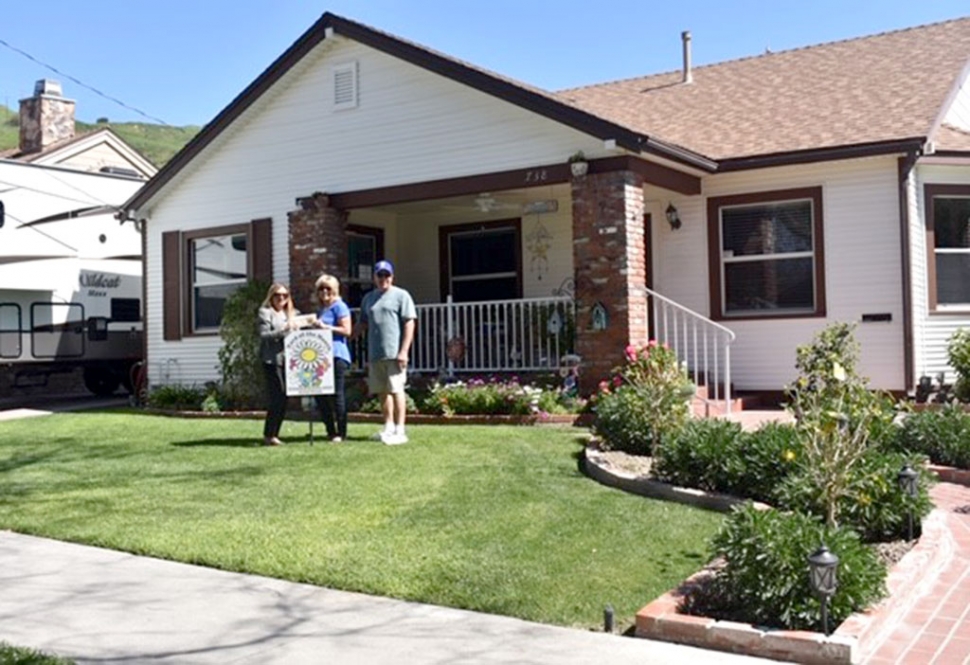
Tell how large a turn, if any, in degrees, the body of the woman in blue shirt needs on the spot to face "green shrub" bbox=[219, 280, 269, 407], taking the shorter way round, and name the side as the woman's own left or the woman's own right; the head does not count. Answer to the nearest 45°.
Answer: approximately 135° to the woman's own right

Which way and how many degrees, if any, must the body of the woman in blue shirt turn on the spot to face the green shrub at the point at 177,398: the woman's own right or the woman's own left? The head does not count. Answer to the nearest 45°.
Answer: approximately 90° to the woman's own right

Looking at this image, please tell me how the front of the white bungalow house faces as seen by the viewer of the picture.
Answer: facing the viewer and to the left of the viewer

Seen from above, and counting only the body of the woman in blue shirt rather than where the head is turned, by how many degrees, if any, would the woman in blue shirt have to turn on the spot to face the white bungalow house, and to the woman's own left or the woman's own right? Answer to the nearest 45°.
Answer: approximately 180°

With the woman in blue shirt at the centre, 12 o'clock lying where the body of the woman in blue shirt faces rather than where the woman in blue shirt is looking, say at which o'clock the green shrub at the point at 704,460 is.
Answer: The green shrub is roughly at 9 o'clock from the woman in blue shirt.

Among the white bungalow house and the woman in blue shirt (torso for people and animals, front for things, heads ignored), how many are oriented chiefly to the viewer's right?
0

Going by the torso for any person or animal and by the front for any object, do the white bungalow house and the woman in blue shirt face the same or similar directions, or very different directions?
same or similar directions

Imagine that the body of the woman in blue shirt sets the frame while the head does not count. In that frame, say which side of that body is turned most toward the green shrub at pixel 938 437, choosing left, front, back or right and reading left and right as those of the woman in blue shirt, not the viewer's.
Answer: left

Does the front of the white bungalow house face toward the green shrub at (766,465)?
no

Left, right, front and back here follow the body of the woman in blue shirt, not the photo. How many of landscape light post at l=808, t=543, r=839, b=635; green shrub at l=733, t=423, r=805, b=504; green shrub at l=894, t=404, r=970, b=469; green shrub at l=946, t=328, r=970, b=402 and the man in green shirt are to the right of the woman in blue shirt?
0

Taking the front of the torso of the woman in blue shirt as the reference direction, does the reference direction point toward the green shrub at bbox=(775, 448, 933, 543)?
no

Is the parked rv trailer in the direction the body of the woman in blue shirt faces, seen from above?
no

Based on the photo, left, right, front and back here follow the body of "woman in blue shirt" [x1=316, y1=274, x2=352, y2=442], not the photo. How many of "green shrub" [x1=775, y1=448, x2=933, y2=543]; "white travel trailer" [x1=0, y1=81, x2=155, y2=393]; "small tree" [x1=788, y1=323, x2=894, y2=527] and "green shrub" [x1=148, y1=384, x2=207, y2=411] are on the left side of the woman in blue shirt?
2

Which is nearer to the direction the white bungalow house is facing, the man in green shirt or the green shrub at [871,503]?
the man in green shirt

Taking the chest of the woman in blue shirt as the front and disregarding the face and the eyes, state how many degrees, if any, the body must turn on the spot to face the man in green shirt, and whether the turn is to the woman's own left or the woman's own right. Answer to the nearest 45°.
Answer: approximately 90° to the woman's own left

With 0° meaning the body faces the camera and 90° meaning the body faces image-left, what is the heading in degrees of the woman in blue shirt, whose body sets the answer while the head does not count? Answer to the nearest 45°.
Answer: approximately 45°
